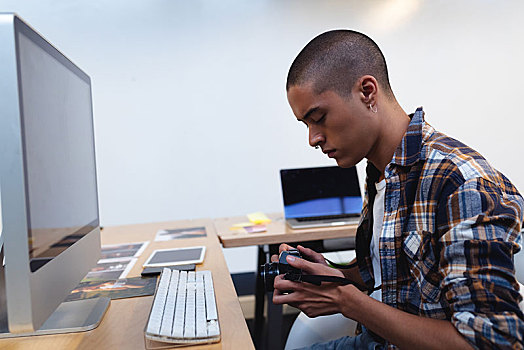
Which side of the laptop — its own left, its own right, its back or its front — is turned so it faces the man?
front

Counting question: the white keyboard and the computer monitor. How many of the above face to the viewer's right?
2

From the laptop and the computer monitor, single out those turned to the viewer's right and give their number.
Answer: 1

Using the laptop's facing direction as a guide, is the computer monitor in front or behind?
in front

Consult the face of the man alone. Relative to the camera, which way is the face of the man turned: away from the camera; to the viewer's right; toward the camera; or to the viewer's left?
to the viewer's left

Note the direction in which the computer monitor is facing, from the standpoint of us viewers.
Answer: facing to the right of the viewer

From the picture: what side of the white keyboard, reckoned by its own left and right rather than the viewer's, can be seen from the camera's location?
right
